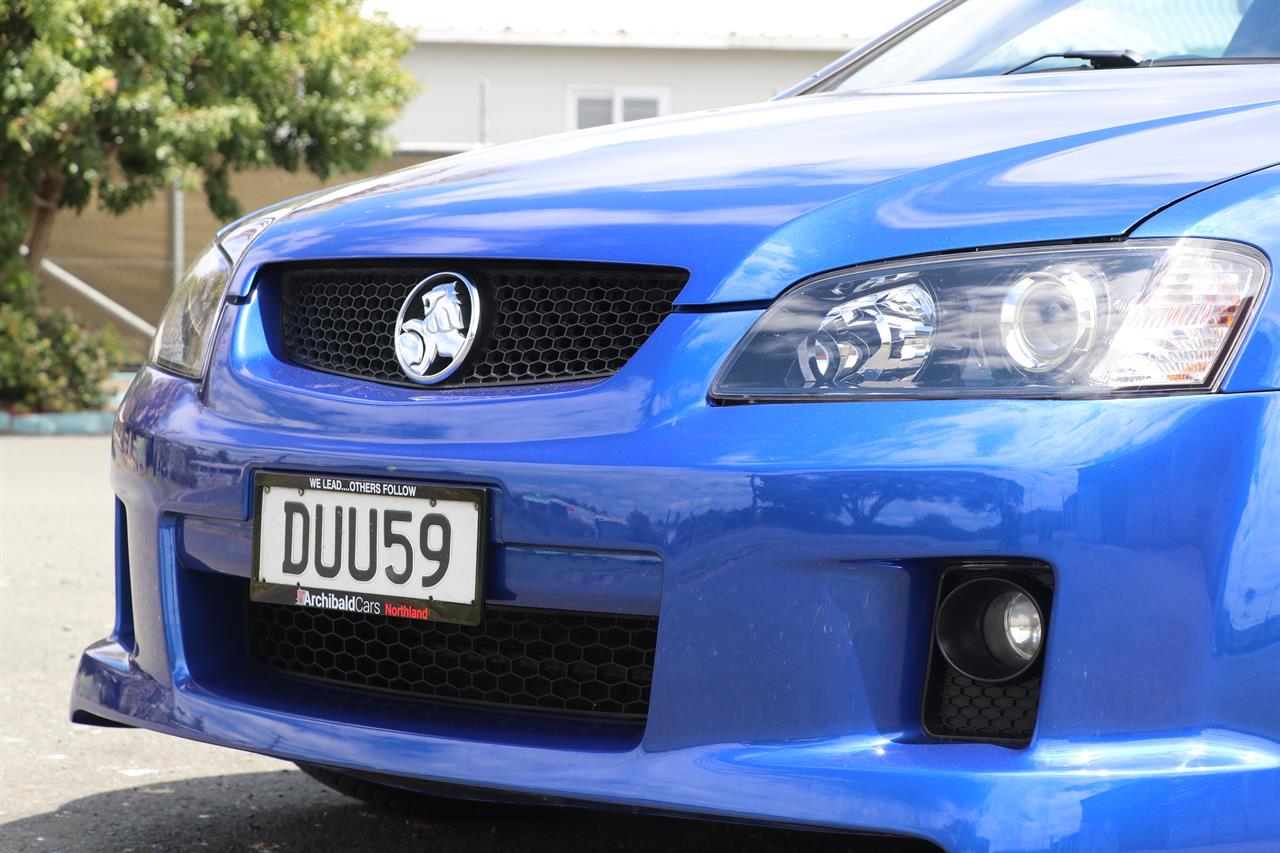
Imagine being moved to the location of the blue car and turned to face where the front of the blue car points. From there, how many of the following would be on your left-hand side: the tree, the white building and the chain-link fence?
0

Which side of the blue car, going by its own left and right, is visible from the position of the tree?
right

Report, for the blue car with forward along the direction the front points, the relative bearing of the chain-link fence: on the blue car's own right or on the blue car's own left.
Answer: on the blue car's own right

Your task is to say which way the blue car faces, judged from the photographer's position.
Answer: facing the viewer and to the left of the viewer

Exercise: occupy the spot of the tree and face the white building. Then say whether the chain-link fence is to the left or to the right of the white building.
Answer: left

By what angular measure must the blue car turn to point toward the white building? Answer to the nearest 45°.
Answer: approximately 135° to its right
